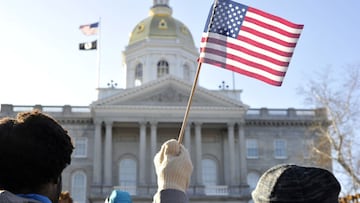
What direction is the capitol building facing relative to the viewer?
toward the camera
